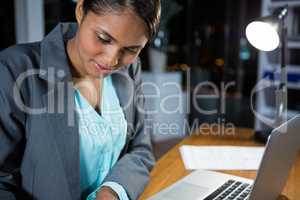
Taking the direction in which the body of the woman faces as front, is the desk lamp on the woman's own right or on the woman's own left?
on the woman's own left

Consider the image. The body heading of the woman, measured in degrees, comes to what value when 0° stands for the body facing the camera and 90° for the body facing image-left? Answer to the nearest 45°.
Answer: approximately 315°

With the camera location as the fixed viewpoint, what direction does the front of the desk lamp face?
facing the viewer and to the left of the viewer

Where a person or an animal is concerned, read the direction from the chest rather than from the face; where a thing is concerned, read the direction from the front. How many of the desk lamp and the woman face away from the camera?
0

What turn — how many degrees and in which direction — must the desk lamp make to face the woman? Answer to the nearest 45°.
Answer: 0° — it already faces them

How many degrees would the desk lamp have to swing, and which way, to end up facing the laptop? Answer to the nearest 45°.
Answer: approximately 45° to its left

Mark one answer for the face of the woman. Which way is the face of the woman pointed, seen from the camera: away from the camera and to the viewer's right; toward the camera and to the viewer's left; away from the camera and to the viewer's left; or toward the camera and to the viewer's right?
toward the camera and to the viewer's right
